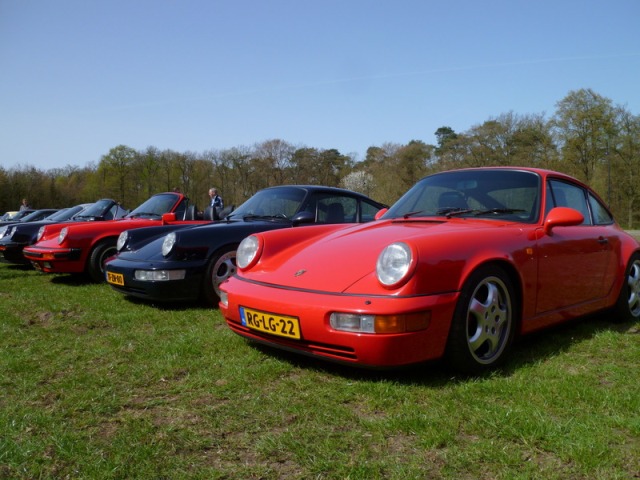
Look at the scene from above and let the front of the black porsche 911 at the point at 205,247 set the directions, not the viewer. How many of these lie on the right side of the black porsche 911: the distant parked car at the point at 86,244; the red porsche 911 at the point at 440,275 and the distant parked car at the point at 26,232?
2

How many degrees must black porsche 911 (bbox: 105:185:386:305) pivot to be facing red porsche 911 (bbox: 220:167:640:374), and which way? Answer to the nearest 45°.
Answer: approximately 90° to its left

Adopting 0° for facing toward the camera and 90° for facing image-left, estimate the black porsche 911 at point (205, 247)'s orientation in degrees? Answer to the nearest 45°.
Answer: approximately 45°

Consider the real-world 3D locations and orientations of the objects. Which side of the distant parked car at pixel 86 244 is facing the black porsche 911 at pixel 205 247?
left

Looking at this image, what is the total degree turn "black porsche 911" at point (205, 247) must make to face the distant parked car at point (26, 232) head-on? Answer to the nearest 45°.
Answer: approximately 90° to its right

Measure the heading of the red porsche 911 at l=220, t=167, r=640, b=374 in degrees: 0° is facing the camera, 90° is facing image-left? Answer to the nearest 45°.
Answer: approximately 45°

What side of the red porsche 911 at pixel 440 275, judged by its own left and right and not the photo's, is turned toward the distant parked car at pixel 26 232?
right

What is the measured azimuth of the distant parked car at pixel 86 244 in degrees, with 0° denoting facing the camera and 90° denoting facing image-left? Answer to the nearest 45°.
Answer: approximately 45°

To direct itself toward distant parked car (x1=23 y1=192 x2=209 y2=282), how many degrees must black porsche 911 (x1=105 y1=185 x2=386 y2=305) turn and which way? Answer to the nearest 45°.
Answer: approximately 90° to its right

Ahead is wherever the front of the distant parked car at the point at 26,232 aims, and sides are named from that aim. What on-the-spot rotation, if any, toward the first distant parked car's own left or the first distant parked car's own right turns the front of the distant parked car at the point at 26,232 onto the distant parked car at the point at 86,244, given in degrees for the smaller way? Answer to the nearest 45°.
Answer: approximately 45° to the first distant parked car's own left

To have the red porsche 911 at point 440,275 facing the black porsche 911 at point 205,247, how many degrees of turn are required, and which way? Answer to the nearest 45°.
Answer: approximately 90° to its right
